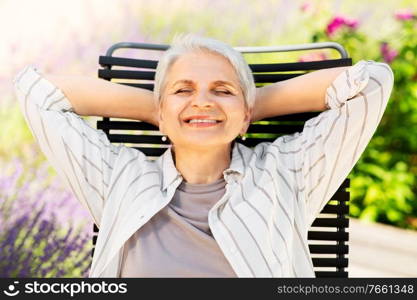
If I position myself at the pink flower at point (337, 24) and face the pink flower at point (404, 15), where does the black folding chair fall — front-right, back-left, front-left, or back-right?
back-right

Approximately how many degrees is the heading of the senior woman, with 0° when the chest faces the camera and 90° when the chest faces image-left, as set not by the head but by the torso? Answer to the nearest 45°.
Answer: approximately 0°

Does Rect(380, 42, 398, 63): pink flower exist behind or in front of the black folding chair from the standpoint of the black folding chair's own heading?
behind

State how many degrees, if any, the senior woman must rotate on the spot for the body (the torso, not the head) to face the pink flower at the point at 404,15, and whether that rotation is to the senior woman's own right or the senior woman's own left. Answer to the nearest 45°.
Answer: approximately 135° to the senior woman's own left

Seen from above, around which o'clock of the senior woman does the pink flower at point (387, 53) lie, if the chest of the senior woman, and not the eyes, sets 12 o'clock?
The pink flower is roughly at 7 o'clock from the senior woman.

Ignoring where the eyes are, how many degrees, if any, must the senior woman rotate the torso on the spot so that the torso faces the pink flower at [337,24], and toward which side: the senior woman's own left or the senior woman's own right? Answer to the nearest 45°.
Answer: approximately 135° to the senior woman's own left
